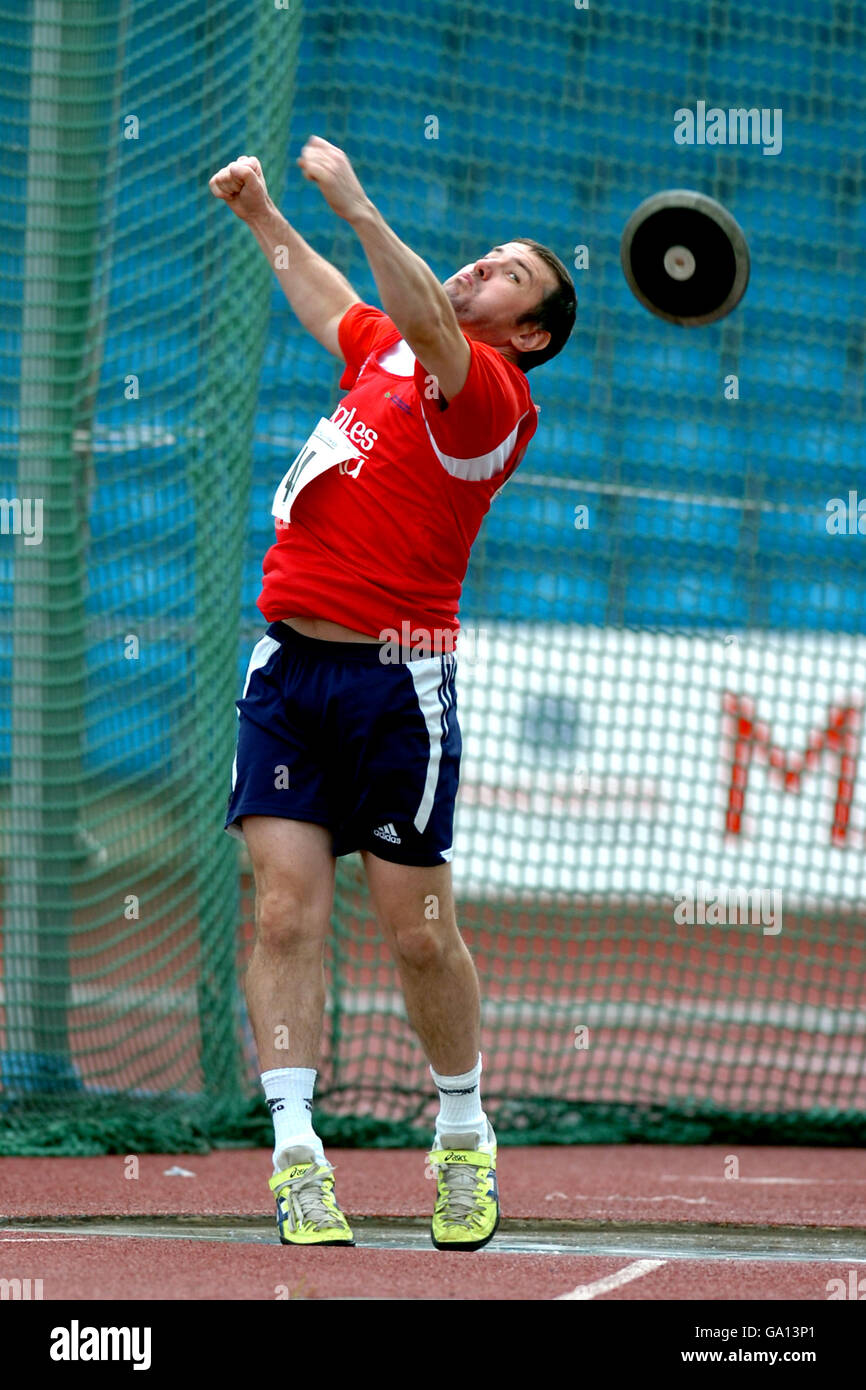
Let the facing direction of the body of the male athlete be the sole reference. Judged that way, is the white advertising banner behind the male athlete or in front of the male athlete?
behind

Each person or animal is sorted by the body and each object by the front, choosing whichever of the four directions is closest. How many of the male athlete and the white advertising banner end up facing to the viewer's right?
0

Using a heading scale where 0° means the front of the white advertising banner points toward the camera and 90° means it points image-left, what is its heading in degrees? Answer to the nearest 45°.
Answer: approximately 0°

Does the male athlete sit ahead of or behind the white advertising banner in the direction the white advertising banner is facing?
ahead
